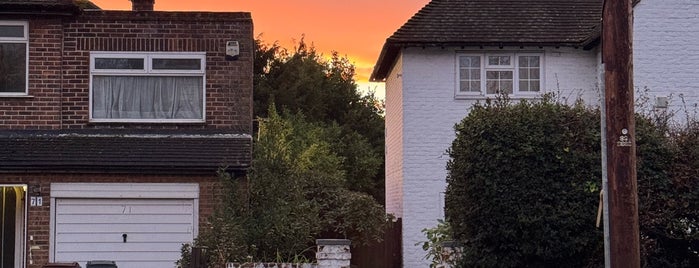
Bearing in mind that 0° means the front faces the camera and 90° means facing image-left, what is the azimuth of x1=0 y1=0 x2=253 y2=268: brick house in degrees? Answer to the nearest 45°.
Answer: approximately 0°

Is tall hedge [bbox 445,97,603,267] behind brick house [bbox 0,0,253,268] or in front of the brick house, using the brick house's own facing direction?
in front

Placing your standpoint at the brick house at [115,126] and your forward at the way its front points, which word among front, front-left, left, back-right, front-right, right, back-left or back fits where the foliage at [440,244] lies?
front-left

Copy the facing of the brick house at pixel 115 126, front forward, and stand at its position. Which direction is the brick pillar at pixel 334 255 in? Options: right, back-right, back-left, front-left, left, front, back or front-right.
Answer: front-left

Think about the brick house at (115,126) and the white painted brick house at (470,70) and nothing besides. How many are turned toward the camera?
2
